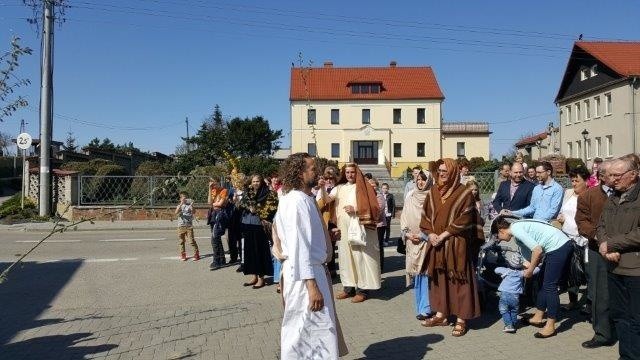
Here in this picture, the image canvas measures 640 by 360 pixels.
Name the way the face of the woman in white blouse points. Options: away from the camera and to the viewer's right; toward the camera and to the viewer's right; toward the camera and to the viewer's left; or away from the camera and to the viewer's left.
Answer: toward the camera and to the viewer's left

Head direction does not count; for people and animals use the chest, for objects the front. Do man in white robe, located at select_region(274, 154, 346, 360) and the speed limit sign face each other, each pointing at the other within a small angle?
no

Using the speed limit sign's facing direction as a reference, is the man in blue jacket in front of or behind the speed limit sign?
in front

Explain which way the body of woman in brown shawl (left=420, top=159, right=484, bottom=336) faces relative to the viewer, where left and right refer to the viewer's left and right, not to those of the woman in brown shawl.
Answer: facing the viewer and to the left of the viewer

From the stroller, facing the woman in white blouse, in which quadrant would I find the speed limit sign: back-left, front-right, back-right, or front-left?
back-left

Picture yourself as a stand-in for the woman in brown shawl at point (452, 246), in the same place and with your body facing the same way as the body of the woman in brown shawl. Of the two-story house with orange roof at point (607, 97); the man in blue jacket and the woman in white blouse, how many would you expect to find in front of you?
0

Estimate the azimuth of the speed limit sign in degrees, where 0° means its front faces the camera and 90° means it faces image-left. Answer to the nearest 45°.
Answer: approximately 0°

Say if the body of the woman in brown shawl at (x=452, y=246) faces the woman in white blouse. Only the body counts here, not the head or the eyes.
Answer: no
